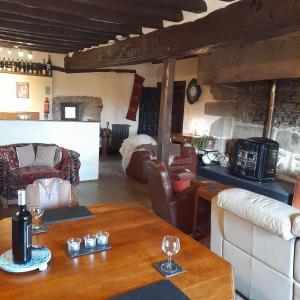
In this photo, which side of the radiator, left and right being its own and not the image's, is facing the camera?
front

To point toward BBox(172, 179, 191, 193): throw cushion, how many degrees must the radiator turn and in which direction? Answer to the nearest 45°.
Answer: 0° — it already faces it

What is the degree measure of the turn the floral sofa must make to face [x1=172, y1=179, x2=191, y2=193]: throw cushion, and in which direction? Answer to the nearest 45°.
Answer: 0° — it already faces it

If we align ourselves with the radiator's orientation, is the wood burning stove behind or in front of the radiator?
in front

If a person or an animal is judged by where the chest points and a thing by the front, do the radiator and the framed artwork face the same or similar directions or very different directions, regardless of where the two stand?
same or similar directions

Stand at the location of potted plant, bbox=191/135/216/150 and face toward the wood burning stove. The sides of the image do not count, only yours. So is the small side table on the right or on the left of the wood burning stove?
right

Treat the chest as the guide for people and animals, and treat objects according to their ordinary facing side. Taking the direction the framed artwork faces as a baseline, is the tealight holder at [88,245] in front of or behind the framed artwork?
in front

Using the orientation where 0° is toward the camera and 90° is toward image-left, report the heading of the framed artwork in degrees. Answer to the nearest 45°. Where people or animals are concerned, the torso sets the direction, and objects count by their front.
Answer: approximately 0°

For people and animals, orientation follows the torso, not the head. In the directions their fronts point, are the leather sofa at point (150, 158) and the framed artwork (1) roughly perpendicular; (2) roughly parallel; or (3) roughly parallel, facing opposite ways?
roughly parallel

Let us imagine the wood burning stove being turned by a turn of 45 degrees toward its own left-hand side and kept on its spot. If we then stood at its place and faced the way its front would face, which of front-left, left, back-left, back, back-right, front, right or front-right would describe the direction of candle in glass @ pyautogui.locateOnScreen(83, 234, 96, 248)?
front

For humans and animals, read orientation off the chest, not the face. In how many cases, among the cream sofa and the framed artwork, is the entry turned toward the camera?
1

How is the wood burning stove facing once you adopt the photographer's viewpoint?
facing the viewer and to the left of the viewer

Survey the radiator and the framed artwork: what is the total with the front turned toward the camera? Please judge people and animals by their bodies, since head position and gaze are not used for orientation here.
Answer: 2

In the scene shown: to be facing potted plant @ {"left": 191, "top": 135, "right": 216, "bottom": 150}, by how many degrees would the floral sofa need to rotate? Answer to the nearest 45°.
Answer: approximately 45° to its left

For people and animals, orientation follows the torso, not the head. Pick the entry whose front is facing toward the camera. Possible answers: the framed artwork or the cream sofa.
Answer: the framed artwork
